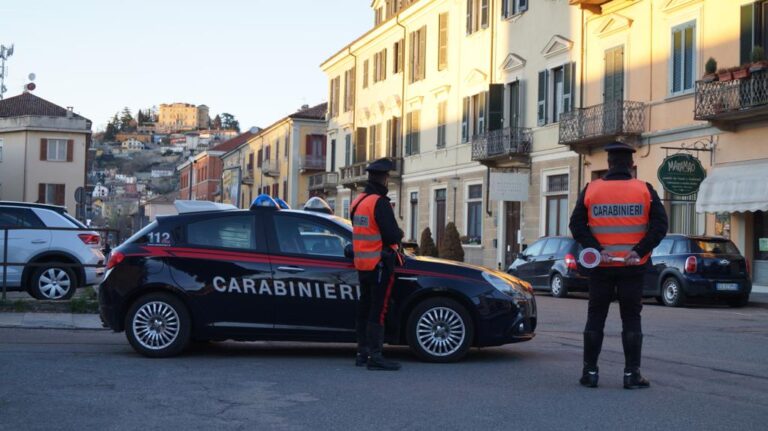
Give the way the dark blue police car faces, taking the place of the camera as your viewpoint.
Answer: facing to the right of the viewer

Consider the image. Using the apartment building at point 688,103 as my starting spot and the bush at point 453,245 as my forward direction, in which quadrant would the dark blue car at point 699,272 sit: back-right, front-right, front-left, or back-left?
back-left

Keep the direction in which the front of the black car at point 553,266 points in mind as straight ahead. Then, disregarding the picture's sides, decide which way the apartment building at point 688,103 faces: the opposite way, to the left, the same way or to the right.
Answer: to the left

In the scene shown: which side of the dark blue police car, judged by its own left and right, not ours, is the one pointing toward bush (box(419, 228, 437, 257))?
left

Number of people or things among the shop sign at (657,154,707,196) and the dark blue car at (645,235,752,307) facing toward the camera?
1

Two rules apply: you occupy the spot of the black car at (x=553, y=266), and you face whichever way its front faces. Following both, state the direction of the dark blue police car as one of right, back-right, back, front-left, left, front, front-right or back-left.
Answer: back-left

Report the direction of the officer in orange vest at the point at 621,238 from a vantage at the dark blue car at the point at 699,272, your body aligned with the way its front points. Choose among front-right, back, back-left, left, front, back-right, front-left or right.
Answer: back-left

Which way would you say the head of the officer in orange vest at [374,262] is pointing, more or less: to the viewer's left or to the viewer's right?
to the viewer's right

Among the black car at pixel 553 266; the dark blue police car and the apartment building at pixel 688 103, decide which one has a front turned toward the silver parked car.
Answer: the apartment building

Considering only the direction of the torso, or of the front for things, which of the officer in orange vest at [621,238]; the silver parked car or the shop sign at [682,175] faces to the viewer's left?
the silver parked car

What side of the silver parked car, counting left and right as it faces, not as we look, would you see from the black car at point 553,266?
back

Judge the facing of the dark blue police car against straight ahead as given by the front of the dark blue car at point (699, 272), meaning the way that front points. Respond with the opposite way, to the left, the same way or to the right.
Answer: to the right

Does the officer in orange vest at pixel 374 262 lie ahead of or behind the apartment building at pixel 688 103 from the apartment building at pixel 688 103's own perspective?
ahead
